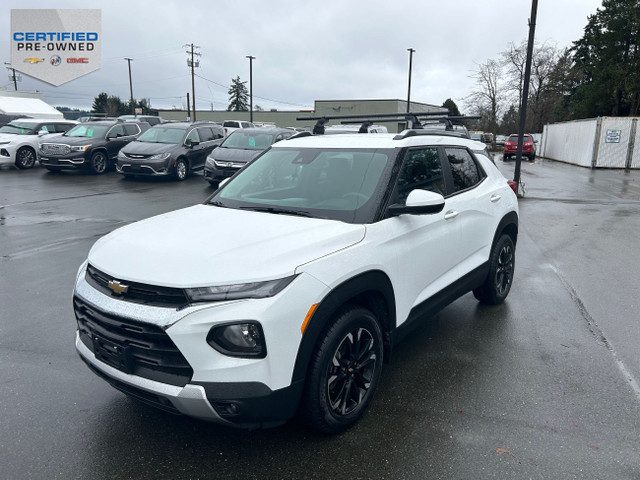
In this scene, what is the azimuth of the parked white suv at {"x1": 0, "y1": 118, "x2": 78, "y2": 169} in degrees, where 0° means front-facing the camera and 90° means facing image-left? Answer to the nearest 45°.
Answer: approximately 45°

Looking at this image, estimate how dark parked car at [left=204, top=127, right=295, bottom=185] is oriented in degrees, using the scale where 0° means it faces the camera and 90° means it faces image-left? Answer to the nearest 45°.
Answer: approximately 45°

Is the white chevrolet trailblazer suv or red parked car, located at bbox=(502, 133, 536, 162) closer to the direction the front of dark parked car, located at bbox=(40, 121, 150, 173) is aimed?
the white chevrolet trailblazer suv

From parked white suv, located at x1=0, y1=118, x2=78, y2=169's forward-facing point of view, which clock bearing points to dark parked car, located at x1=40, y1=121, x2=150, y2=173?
The dark parked car is roughly at 9 o'clock from the parked white suv.

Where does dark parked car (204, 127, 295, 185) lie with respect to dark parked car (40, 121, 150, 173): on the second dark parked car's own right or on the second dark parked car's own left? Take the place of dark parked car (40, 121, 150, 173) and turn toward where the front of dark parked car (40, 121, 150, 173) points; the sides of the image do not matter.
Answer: on the second dark parked car's own left

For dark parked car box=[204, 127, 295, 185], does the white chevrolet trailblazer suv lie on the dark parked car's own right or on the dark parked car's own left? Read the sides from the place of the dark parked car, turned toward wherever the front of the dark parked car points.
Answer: on the dark parked car's own left

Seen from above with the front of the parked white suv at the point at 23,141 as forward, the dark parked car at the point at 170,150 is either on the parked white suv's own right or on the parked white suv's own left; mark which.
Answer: on the parked white suv's own left

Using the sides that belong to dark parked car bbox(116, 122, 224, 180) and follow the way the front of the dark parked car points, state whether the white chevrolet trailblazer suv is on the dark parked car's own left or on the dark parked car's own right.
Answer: on the dark parked car's own left

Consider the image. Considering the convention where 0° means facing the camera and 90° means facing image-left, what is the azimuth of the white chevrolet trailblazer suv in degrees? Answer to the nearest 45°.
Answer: approximately 45°

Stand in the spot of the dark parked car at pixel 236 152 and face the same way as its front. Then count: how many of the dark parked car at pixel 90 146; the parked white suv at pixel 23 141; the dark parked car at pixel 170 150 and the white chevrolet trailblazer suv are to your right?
3

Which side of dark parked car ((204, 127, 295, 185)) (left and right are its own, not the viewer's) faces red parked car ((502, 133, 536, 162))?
back

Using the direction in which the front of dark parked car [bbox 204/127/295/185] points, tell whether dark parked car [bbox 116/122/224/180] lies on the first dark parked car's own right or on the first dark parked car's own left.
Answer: on the first dark parked car's own right
